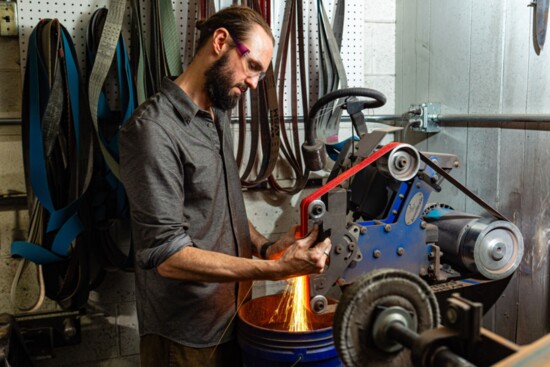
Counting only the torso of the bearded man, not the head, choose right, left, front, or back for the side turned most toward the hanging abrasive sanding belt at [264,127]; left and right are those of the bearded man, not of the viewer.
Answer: left

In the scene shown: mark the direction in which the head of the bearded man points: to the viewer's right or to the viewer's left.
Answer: to the viewer's right

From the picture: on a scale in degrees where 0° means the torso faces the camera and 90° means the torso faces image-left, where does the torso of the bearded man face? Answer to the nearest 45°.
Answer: approximately 270°

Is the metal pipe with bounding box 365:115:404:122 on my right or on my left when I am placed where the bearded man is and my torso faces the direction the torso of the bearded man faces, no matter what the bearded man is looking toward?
on my left

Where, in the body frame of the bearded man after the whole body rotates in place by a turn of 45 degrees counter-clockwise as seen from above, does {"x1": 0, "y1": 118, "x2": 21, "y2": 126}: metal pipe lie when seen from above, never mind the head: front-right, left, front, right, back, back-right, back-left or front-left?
left
